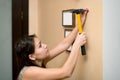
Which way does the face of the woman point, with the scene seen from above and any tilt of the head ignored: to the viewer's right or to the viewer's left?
to the viewer's right

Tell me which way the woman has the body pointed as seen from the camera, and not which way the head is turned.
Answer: to the viewer's right

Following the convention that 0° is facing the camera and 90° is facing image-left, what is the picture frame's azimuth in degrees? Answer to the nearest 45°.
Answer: approximately 45°

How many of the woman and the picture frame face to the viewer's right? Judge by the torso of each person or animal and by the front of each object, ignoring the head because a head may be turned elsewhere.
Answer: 1

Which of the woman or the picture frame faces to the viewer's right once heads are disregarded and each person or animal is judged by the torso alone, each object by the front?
the woman
